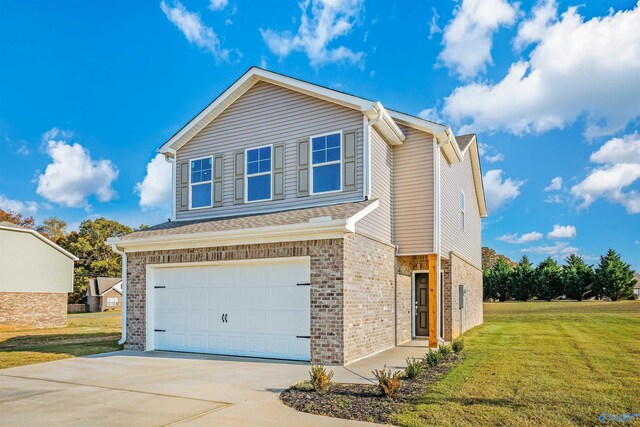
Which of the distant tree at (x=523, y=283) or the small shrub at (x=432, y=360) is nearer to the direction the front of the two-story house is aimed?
the small shrub

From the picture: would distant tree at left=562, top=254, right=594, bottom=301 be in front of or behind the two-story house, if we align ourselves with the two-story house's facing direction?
behind

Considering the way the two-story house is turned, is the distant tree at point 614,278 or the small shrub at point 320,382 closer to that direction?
the small shrub

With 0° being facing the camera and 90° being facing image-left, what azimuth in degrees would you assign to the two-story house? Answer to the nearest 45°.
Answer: approximately 45°

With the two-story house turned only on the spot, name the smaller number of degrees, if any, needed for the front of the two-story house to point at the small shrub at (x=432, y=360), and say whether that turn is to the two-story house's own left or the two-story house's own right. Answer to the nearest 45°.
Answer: approximately 90° to the two-story house's own left
